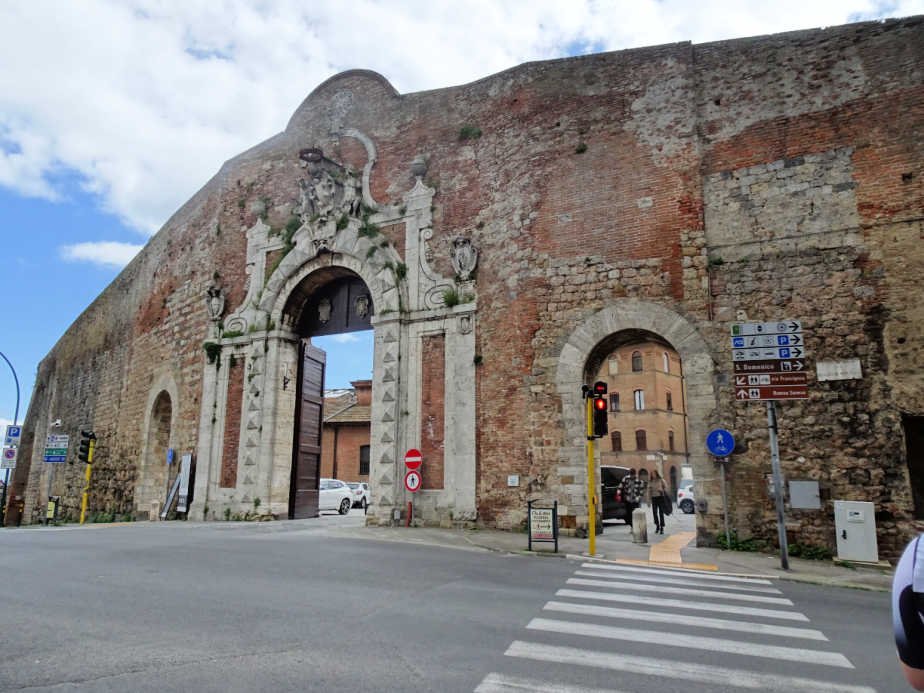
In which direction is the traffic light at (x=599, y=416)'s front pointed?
toward the camera

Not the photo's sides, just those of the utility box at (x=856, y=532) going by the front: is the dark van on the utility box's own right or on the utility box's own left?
on the utility box's own right

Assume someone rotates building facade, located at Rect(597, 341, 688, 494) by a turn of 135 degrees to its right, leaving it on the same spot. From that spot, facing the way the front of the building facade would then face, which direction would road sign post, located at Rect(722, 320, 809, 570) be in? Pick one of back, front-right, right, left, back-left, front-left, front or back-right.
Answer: back-left

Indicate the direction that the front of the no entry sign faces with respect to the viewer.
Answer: facing the viewer

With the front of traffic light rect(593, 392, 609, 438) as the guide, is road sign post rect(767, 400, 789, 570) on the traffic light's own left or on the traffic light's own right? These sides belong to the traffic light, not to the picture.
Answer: on the traffic light's own left

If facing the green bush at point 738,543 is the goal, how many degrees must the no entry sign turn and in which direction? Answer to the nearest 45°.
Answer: approximately 45° to its left

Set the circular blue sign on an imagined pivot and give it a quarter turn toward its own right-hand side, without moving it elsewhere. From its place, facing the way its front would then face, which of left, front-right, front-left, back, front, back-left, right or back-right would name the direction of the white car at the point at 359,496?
front-right

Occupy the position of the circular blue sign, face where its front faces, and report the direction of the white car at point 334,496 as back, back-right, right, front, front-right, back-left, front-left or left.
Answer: back-right

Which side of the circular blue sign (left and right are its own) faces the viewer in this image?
front

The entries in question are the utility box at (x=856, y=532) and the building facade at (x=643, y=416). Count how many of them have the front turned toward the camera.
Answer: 2

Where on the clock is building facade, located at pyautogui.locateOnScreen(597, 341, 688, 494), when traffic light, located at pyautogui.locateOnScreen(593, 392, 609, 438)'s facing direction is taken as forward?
The building facade is roughly at 6 o'clock from the traffic light.

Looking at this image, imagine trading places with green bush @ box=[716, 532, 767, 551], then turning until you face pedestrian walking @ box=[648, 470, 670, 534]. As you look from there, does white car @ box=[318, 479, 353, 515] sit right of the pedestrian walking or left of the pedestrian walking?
left
